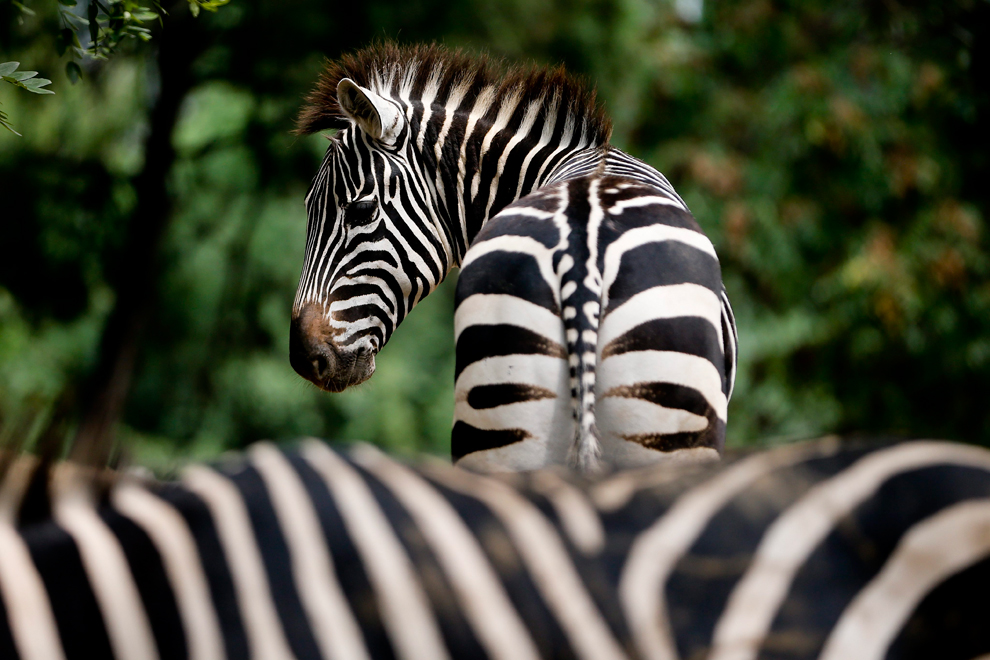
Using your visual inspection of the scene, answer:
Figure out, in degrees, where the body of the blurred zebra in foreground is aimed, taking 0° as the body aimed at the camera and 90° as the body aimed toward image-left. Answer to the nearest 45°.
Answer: approximately 90°

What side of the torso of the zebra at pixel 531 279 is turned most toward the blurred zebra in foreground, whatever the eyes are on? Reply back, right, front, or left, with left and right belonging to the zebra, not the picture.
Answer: back

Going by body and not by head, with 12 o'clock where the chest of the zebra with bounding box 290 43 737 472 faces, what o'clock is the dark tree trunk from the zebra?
The dark tree trunk is roughly at 11 o'clock from the zebra.

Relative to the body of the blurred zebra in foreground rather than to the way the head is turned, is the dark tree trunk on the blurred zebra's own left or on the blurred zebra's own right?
on the blurred zebra's own right

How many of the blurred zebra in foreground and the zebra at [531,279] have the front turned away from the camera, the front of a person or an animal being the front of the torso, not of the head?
1

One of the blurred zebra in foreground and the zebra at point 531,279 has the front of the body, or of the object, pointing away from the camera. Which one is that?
the zebra

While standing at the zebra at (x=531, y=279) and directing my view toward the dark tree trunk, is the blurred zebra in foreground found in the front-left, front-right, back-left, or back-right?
back-left

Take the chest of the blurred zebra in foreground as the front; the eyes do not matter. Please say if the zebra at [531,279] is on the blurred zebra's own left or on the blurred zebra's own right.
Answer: on the blurred zebra's own right

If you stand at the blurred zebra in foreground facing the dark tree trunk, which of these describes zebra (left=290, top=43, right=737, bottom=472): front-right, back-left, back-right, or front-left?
front-right

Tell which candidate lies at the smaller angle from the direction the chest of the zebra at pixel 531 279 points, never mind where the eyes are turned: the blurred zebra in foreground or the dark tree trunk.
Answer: the dark tree trunk

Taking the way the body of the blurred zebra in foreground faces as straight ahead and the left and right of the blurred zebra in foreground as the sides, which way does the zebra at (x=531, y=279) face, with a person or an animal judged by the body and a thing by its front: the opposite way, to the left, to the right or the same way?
to the right

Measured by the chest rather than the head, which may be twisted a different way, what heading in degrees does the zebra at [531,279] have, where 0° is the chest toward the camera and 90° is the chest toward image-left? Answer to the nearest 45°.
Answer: approximately 180°
